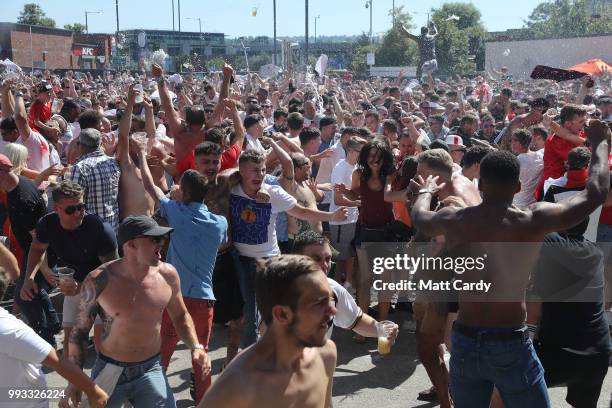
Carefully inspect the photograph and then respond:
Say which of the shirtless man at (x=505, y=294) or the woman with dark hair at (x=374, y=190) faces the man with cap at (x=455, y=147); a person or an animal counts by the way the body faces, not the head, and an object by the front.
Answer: the shirtless man

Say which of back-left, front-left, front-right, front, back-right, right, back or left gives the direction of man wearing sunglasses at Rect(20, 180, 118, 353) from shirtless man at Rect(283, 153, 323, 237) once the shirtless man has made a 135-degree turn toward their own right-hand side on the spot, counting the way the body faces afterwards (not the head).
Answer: front-left

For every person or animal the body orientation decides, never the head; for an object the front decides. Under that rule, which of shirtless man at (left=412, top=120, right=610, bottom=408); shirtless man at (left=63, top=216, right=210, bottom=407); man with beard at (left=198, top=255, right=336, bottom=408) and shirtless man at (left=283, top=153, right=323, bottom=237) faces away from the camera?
shirtless man at (left=412, top=120, right=610, bottom=408)

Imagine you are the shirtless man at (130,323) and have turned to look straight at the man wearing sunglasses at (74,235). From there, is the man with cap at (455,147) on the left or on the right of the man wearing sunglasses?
right

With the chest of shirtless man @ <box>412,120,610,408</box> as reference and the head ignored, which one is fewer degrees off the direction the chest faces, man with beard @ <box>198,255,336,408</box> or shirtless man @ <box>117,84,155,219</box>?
the shirtless man

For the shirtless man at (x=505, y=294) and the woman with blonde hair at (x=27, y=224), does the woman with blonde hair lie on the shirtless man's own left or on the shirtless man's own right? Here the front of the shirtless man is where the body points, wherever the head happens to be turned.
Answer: on the shirtless man's own left

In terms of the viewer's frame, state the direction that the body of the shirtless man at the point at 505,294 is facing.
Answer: away from the camera

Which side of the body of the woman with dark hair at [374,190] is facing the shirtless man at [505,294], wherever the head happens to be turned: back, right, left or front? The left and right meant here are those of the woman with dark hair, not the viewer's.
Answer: front

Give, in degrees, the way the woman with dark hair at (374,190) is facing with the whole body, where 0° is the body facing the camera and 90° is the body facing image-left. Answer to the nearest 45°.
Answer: approximately 0°

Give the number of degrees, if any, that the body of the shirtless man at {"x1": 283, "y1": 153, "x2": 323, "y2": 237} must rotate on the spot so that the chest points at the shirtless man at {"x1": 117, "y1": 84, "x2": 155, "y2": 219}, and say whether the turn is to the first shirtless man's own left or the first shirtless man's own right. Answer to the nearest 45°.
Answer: approximately 135° to the first shirtless man's own right

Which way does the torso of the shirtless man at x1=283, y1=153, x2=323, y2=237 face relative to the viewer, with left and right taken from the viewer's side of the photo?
facing the viewer and to the right of the viewer

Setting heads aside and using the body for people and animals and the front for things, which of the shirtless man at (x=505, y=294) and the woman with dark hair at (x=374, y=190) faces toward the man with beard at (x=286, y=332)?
the woman with dark hair

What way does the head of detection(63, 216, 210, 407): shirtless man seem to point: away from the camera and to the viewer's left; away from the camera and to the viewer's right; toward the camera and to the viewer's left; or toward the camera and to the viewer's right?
toward the camera and to the viewer's right
